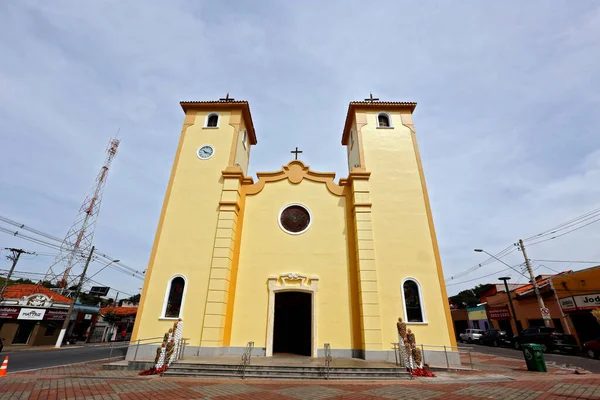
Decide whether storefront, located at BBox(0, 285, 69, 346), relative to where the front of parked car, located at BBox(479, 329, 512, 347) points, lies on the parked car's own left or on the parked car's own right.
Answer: on the parked car's own right

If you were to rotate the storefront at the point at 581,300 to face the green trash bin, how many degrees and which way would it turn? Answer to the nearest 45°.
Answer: approximately 45° to its left

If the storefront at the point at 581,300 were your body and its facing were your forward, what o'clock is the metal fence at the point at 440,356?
The metal fence is roughly at 11 o'clock from the storefront.

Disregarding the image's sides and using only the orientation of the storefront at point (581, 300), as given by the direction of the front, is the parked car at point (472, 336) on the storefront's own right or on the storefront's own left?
on the storefront's own right

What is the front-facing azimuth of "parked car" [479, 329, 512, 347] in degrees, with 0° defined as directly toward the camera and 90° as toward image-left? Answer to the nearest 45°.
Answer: approximately 315°

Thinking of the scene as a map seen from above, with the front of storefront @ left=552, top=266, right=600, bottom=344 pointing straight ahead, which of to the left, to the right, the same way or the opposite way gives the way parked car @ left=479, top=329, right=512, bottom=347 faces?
to the left

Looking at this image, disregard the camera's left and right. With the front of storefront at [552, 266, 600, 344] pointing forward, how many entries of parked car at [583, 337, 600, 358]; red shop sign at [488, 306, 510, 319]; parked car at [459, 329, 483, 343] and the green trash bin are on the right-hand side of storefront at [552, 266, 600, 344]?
2

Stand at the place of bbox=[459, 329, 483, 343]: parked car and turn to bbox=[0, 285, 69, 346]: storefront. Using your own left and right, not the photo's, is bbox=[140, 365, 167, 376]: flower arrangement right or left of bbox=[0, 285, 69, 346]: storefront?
left

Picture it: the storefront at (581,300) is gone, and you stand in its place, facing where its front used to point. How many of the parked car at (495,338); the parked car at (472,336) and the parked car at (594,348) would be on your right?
2

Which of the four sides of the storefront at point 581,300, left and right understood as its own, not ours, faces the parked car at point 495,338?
right

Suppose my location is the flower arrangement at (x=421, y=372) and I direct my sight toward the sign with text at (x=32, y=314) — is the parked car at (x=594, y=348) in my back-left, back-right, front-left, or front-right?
back-right
